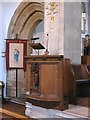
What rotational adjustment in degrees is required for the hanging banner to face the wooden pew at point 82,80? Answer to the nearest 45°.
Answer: approximately 45° to its left

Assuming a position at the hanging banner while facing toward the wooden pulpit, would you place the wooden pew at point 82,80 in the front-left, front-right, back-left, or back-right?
front-left

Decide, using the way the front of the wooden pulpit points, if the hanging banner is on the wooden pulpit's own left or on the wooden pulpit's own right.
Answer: on the wooden pulpit's own right

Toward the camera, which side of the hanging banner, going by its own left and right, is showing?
front

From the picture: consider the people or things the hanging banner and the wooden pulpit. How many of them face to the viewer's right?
0

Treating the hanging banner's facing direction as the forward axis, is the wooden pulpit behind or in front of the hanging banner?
in front
